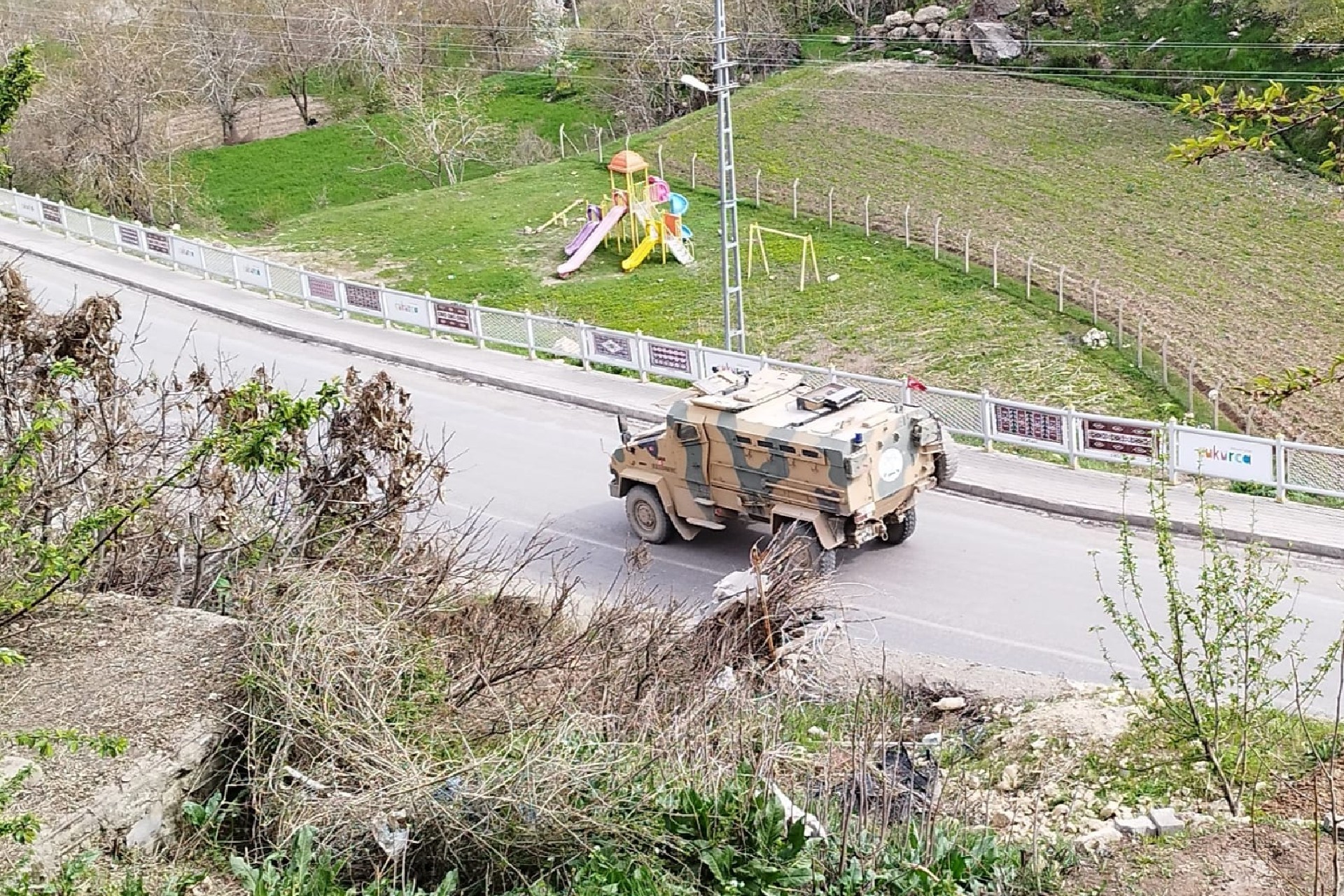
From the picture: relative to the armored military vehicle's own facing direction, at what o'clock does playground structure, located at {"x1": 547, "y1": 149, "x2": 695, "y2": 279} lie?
The playground structure is roughly at 1 o'clock from the armored military vehicle.

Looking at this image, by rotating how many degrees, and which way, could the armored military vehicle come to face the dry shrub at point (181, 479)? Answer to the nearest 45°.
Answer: approximately 90° to its left

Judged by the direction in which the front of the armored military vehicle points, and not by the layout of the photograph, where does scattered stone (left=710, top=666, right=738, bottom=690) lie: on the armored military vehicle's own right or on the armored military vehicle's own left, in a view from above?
on the armored military vehicle's own left

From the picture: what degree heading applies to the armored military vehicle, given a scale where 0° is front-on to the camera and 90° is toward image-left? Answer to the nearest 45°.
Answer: approximately 135°

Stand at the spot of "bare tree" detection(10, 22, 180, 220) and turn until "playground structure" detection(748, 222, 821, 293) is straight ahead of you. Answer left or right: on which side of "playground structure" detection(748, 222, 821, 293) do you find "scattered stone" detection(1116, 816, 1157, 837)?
right

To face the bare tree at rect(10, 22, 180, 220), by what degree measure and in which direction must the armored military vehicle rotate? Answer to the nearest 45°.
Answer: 0° — it already faces it

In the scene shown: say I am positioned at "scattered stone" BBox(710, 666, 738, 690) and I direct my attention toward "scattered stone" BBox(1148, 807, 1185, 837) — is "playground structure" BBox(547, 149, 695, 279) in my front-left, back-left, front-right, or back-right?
back-left

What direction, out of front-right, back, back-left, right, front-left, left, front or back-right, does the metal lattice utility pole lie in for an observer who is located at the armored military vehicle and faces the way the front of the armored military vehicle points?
front-right

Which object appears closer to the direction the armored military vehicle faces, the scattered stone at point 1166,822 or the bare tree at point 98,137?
the bare tree

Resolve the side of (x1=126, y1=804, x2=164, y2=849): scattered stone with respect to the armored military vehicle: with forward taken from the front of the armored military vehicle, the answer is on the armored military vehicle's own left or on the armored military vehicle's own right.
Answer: on the armored military vehicle's own left
